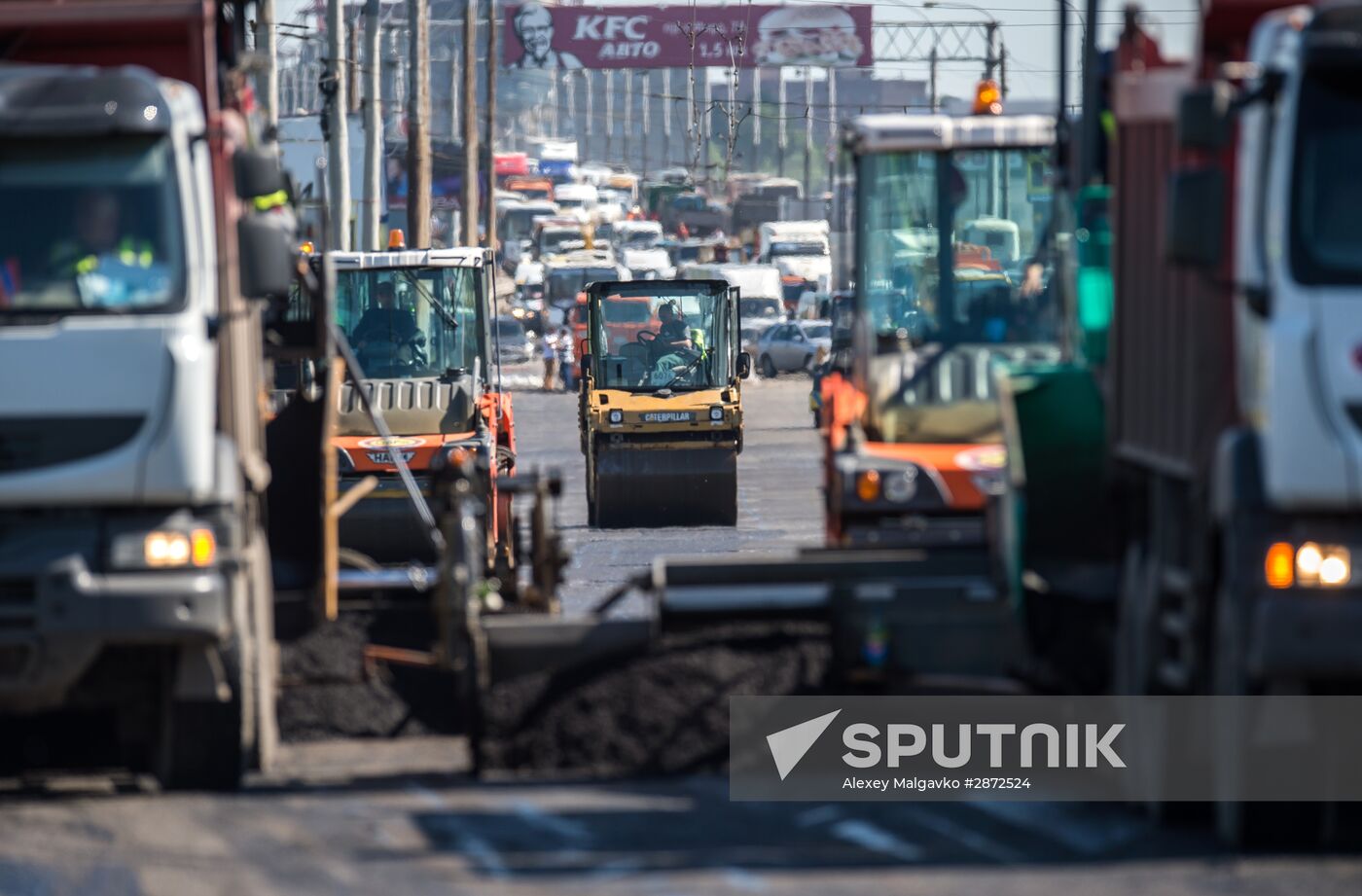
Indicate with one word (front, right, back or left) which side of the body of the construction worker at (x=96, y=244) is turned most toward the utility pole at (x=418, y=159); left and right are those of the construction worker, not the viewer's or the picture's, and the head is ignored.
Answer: back

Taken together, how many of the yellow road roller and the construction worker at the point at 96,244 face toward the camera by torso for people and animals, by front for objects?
2

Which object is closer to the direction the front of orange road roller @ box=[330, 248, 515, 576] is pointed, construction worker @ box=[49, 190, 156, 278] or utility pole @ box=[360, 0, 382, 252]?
the construction worker

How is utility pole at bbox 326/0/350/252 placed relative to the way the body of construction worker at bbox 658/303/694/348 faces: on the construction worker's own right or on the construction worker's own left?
on the construction worker's own right

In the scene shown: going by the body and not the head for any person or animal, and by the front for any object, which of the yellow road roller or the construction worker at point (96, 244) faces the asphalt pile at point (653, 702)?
the yellow road roller

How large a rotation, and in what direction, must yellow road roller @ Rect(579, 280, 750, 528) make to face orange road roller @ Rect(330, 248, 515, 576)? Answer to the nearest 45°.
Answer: approximately 45° to its right

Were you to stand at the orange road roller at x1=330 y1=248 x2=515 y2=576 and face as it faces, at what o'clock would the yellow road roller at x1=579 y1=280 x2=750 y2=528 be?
The yellow road roller is roughly at 7 o'clock from the orange road roller.

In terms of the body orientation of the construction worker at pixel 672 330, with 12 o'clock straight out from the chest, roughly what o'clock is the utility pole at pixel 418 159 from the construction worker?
The utility pole is roughly at 4 o'clock from the construction worker.

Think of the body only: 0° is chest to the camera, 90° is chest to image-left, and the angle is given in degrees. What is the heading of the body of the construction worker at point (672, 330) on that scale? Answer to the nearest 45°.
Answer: approximately 45°

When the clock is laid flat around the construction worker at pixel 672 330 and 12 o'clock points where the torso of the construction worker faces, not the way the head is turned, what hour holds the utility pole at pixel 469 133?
The utility pole is roughly at 4 o'clock from the construction worker.

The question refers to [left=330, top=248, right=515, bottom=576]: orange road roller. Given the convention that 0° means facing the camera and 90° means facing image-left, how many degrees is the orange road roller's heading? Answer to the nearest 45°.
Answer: approximately 0°

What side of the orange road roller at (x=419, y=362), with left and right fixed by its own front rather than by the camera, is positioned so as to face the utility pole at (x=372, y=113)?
back
